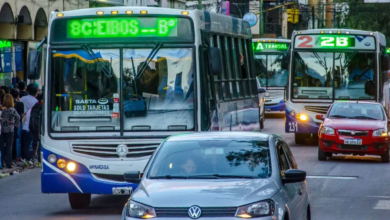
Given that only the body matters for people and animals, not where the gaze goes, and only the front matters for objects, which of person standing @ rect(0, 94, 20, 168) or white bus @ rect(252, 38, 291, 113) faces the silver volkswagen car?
the white bus

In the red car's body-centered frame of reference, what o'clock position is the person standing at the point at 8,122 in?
The person standing is roughly at 2 o'clock from the red car.

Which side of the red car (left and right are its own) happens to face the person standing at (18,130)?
right

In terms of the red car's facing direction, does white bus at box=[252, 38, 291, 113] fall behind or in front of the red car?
behind

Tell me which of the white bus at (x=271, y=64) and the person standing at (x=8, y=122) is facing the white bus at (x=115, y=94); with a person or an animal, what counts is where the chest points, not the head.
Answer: the white bus at (x=271, y=64)

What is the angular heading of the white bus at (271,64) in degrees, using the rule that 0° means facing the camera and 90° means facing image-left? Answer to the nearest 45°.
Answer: approximately 0°
